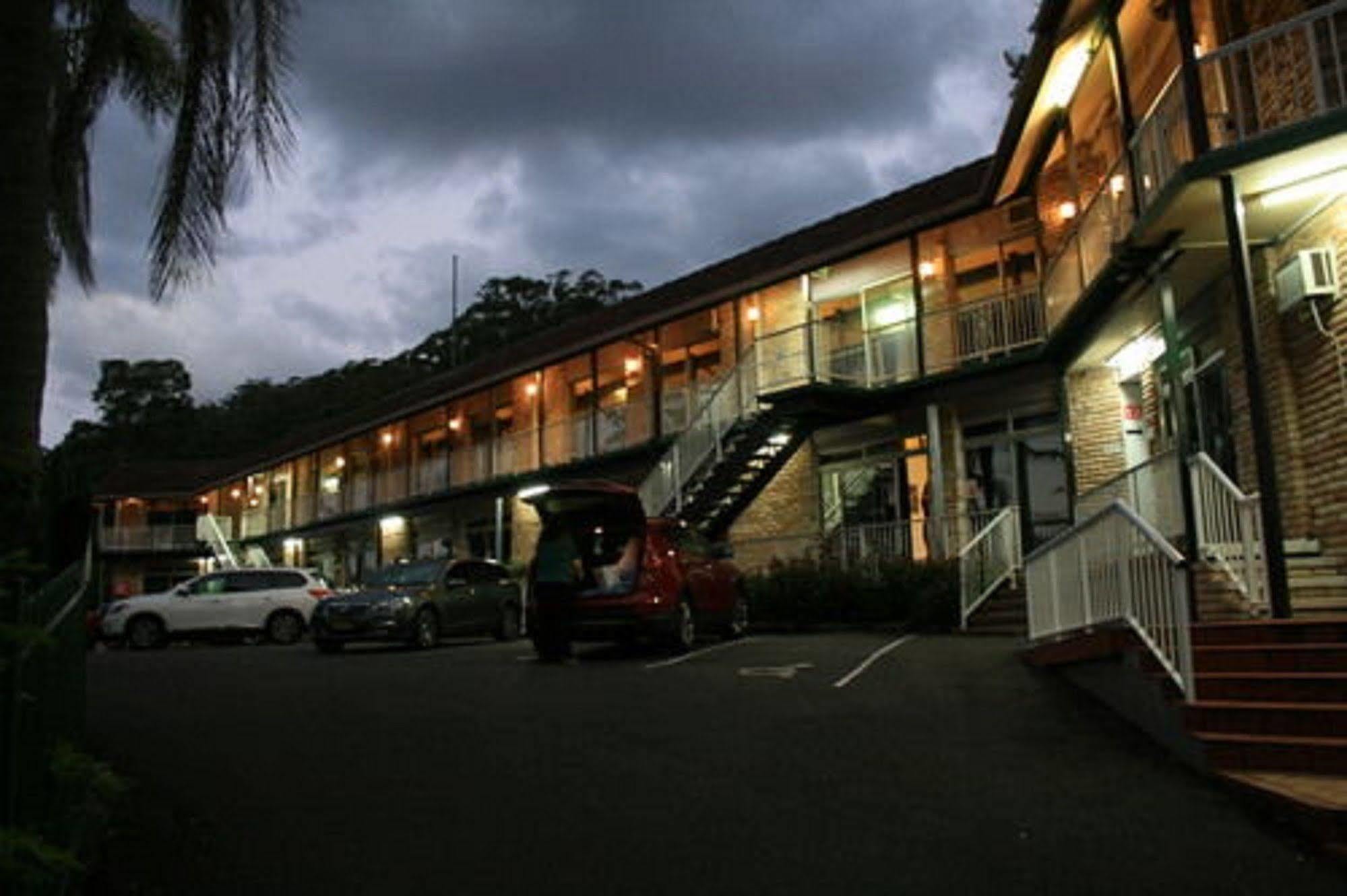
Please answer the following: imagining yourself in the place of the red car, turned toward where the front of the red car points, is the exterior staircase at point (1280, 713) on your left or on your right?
on your right

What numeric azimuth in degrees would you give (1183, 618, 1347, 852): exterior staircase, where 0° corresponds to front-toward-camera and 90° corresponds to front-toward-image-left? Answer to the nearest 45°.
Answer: approximately 0°

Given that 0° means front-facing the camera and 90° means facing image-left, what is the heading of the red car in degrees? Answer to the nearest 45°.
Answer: approximately 225°

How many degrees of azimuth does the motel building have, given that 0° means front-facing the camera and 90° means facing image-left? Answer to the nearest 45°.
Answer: approximately 45°

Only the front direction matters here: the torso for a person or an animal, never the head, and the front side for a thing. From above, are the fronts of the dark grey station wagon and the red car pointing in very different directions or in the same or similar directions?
very different directions

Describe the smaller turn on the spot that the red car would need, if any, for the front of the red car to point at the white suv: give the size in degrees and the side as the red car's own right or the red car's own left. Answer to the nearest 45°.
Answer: approximately 90° to the red car's own left

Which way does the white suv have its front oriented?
to the viewer's left

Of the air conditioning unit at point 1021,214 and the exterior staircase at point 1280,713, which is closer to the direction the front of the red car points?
the air conditioning unit
